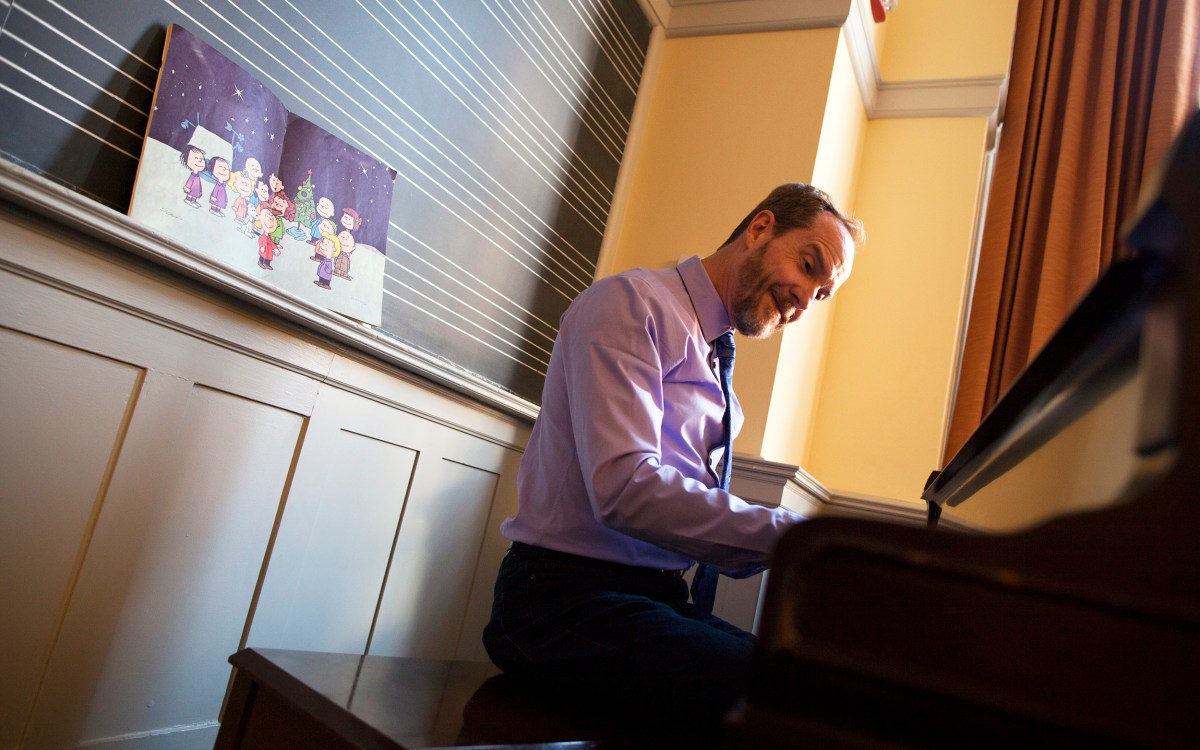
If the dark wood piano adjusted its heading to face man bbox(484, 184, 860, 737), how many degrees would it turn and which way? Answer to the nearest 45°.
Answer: approximately 45° to its right

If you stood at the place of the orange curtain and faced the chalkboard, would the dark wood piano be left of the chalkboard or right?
left

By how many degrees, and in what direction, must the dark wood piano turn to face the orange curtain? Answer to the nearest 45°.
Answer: approximately 90° to its right

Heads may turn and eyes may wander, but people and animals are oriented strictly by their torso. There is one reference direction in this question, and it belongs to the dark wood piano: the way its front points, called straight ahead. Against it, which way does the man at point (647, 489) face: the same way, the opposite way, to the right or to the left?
the opposite way

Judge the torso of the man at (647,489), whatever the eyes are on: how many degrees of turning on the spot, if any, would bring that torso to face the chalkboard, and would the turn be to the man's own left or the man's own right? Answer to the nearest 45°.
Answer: approximately 135° to the man's own left

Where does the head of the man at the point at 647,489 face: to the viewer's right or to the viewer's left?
to the viewer's right

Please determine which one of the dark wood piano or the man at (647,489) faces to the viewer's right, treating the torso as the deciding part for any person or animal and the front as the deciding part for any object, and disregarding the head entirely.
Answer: the man

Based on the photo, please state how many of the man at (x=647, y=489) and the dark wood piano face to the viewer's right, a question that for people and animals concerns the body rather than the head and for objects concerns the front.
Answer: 1

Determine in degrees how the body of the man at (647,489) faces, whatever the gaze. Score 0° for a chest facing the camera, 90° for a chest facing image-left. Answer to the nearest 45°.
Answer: approximately 270°

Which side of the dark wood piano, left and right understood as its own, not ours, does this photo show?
left

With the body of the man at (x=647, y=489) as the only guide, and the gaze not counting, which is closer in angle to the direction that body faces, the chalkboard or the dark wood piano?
the dark wood piano
